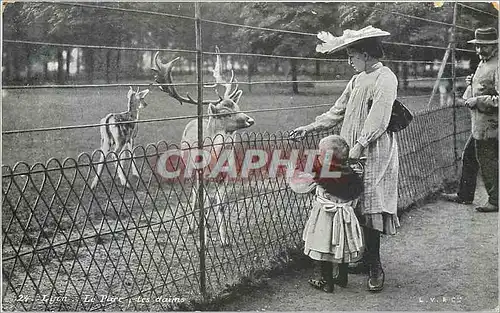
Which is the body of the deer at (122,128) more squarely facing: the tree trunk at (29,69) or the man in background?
the man in background

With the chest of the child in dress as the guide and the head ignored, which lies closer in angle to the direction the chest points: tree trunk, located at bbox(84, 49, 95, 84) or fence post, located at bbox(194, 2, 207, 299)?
the tree trunk

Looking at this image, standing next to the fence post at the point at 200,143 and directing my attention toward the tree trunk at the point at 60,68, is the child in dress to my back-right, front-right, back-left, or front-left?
back-right

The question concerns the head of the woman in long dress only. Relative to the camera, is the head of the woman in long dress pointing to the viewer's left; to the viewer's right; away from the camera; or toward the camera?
to the viewer's left

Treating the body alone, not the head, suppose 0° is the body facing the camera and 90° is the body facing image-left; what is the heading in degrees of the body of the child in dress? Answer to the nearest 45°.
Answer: approximately 135°

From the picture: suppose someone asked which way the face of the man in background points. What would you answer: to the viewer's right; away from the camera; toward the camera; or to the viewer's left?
to the viewer's left

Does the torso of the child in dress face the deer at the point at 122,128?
yes
